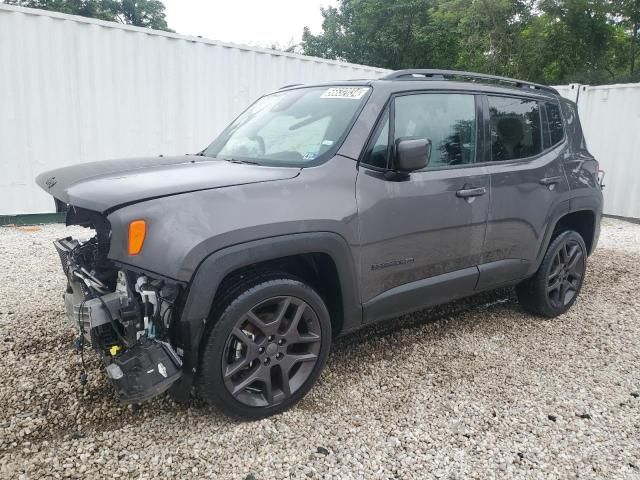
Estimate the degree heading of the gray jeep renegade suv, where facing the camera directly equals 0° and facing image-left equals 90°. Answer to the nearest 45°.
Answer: approximately 45°

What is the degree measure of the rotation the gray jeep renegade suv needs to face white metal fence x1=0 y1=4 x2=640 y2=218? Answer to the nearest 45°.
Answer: approximately 90° to its right

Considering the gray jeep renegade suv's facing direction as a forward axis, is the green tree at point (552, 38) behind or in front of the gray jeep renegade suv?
behind

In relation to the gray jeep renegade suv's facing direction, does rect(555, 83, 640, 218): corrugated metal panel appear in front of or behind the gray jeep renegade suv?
behind

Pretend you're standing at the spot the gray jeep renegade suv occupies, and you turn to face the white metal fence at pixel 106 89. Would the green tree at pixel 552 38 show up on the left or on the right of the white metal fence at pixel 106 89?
right

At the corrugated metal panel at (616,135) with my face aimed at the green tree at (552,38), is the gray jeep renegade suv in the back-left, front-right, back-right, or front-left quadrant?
back-left

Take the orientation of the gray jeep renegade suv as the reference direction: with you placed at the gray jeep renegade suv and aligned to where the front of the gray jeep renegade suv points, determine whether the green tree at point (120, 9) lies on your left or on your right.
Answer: on your right
